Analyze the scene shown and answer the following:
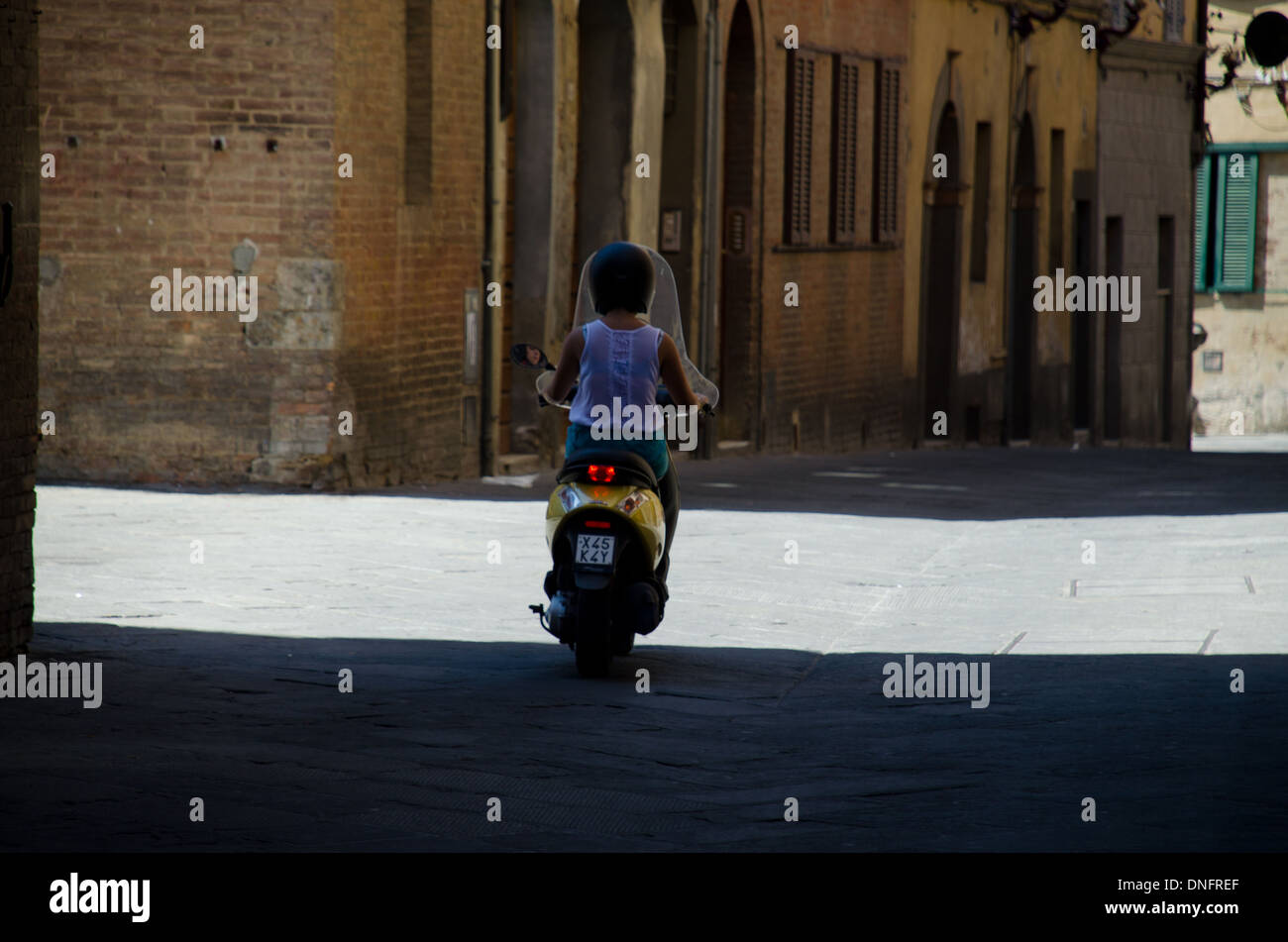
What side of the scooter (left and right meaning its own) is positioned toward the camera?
back

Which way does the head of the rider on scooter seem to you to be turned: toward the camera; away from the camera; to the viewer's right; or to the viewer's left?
away from the camera

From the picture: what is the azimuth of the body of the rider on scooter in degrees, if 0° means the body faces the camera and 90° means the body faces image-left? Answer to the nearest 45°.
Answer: approximately 180°

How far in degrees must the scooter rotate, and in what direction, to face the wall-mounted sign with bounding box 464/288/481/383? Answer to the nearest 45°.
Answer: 0° — it already faces it

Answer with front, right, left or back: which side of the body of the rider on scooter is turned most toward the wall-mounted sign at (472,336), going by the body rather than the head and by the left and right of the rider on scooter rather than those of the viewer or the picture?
front
